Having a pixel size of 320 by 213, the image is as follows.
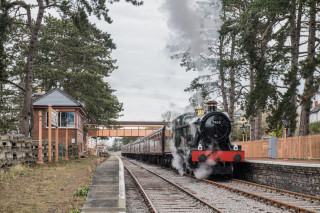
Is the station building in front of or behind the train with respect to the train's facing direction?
behind

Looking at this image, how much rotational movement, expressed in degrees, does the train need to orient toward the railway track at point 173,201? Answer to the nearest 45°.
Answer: approximately 45° to its right

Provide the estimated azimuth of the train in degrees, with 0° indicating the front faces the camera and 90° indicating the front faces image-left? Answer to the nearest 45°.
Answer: approximately 315°

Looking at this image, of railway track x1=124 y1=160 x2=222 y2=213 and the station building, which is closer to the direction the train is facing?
the railway track
